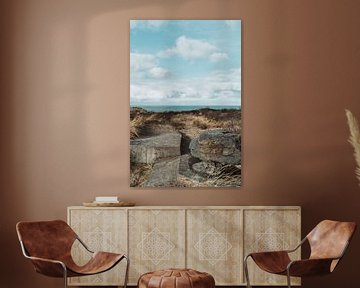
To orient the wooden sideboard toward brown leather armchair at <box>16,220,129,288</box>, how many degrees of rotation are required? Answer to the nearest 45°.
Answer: approximately 90° to its right

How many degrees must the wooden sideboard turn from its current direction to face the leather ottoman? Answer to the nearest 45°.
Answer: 0° — it already faces it

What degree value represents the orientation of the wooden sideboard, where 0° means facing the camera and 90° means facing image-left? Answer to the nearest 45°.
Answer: approximately 0°

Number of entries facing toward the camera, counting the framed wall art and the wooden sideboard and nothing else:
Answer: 2

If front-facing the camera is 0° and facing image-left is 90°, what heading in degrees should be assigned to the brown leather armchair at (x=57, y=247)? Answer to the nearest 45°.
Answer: approximately 315°

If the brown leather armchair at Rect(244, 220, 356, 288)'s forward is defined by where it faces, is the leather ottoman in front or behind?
in front

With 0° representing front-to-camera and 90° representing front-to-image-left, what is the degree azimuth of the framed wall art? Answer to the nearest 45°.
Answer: approximately 0°

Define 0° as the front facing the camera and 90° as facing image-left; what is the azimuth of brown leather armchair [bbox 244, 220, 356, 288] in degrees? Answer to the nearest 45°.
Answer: approximately 45°
